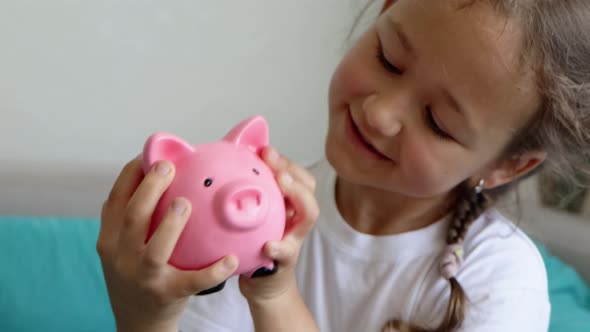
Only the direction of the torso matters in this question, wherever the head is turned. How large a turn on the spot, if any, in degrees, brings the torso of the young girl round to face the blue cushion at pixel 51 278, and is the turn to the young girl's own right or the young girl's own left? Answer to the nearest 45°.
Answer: approximately 90° to the young girl's own right

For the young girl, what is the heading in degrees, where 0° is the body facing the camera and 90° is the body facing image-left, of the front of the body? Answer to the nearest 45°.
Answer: approximately 45°

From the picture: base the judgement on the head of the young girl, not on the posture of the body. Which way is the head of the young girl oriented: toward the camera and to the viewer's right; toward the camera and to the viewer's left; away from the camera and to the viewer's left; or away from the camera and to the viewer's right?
toward the camera and to the viewer's left
